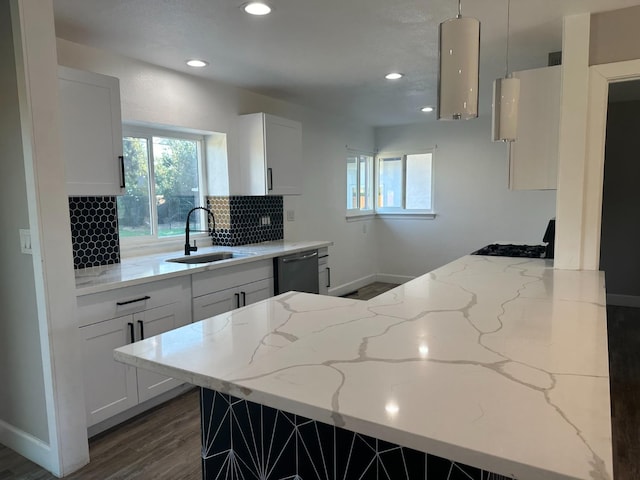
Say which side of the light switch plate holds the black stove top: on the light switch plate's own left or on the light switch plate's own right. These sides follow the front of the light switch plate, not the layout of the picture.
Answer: on the light switch plate's own left

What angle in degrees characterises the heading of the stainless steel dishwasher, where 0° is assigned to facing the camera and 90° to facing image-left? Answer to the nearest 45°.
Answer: approximately 315°

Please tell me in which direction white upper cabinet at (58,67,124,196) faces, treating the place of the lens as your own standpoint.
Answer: facing the viewer and to the right of the viewer

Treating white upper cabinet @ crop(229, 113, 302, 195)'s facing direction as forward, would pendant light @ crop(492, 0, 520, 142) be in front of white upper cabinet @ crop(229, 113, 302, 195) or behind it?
in front
